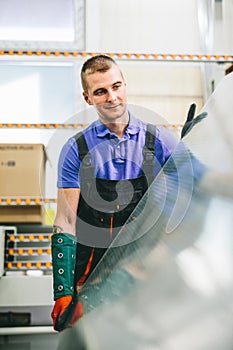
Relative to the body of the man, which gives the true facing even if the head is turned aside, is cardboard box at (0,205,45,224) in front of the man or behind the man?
behind

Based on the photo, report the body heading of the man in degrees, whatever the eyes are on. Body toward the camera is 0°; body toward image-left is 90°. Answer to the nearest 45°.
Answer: approximately 0°

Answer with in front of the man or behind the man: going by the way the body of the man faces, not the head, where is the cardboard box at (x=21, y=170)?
behind
